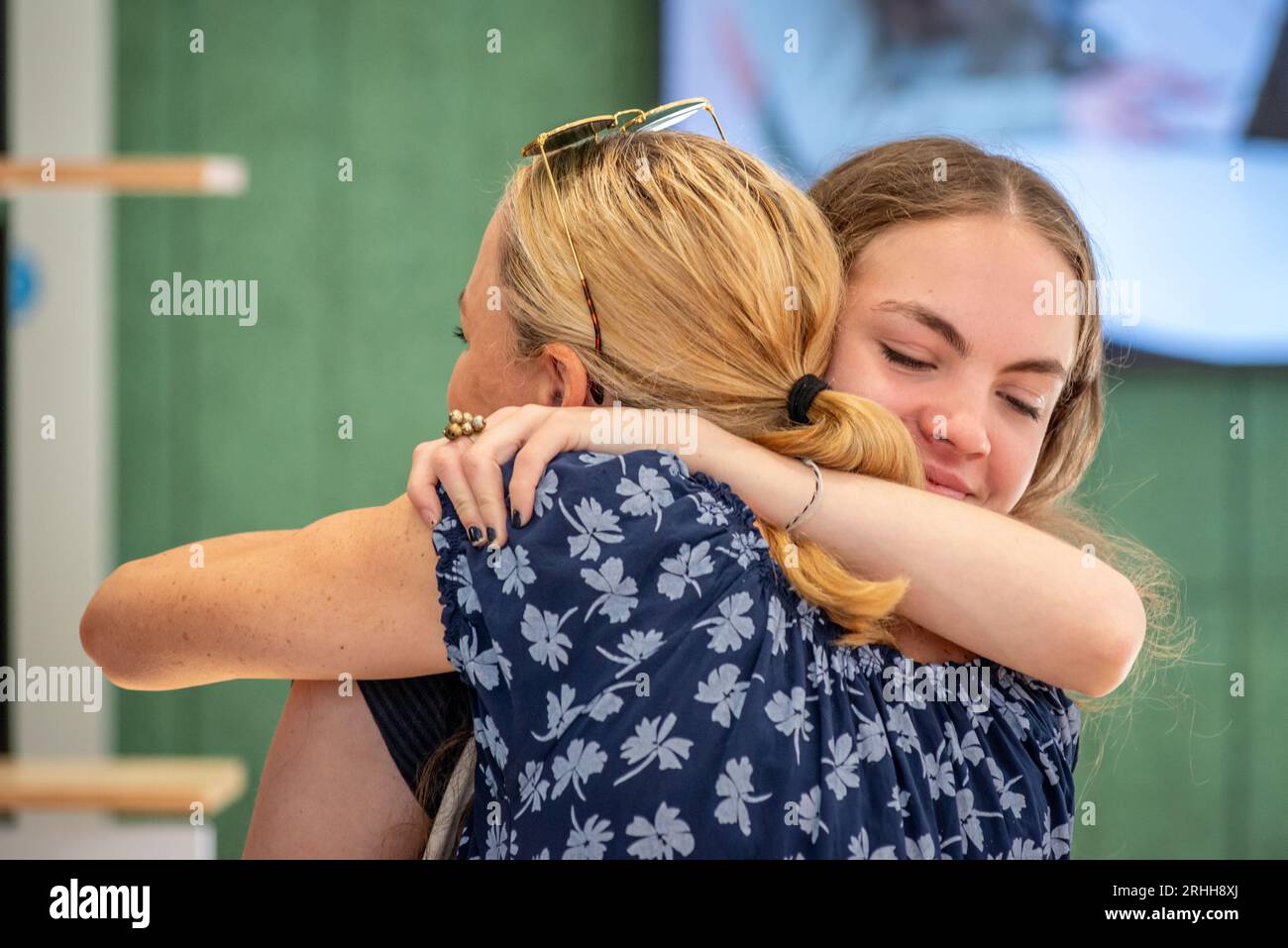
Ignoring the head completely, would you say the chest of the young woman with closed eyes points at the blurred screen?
no

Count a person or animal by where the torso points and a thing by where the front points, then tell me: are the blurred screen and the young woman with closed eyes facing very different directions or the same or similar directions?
same or similar directions

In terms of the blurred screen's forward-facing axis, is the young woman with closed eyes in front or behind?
in front

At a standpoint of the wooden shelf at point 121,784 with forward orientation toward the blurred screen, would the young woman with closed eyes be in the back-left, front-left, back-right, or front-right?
front-right

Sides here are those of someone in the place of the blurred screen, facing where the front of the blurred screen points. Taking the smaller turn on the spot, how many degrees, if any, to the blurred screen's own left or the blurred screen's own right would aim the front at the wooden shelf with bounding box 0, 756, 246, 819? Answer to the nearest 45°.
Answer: approximately 90° to the blurred screen's own right

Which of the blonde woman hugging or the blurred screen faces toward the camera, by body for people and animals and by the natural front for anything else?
the blurred screen

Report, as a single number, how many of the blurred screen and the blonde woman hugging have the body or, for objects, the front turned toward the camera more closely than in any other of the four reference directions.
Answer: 1

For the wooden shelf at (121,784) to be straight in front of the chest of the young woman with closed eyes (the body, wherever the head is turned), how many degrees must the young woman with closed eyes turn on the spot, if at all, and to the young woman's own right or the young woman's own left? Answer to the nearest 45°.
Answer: approximately 135° to the young woman's own right

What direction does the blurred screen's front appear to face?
toward the camera

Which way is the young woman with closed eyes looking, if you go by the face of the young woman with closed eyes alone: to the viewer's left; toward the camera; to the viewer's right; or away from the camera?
toward the camera

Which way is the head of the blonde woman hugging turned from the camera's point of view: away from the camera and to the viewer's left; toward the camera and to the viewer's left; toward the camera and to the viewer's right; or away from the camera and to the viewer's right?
away from the camera and to the viewer's left
